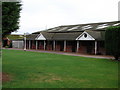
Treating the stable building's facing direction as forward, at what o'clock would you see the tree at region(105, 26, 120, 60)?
The tree is roughly at 10 o'clock from the stable building.

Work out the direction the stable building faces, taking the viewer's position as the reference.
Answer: facing the viewer and to the left of the viewer
